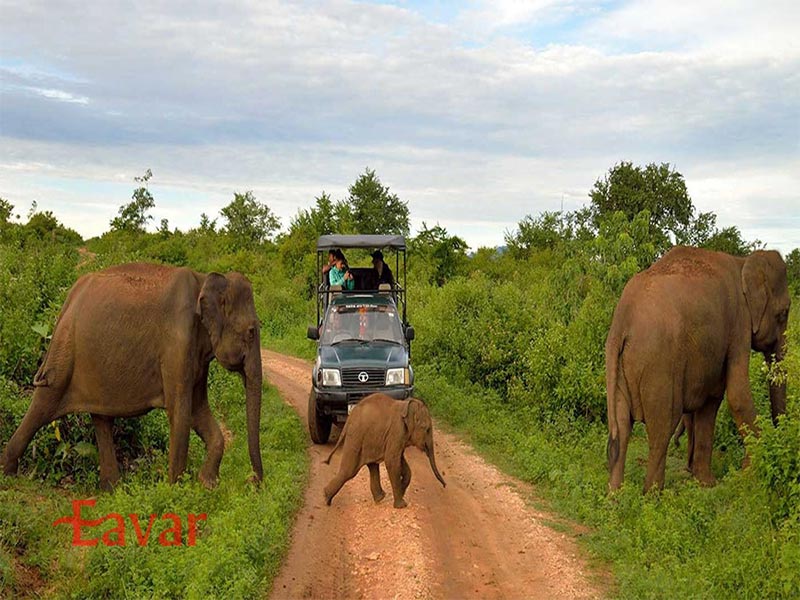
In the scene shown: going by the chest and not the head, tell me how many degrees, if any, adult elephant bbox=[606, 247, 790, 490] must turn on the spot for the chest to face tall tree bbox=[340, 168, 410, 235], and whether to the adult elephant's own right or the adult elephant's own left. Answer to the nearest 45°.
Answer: approximately 90° to the adult elephant's own left

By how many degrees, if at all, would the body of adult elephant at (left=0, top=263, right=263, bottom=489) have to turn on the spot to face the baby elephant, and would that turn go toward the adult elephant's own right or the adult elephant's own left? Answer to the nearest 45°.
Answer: approximately 45° to the adult elephant's own right

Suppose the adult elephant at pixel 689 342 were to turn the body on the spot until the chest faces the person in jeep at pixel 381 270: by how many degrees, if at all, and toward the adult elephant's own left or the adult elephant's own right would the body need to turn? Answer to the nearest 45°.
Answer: approximately 90° to the adult elephant's own left

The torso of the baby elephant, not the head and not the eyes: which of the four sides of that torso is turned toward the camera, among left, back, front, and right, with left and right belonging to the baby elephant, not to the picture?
right

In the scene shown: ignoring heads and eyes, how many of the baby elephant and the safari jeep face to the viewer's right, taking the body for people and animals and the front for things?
1

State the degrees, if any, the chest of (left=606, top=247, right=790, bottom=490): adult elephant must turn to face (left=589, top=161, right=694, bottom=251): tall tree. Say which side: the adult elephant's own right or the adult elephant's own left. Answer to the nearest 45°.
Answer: approximately 45° to the adult elephant's own left

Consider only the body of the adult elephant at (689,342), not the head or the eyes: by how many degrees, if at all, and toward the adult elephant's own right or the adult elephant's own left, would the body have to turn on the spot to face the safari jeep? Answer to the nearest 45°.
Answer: approximately 135° to the adult elephant's own left

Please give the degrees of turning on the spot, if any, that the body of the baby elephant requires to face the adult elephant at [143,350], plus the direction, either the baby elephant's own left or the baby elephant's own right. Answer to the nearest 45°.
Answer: approximately 180°

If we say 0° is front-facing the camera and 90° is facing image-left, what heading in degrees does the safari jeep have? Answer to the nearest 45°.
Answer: approximately 0°

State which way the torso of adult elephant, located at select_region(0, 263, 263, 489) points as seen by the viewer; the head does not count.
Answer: to the viewer's right

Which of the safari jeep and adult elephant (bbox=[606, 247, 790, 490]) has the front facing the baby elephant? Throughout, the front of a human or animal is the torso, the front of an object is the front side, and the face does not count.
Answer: the safari jeep

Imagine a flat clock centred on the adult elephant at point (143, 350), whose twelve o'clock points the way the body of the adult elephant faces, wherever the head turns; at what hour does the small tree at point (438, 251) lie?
The small tree is roughly at 10 o'clock from the adult elephant.

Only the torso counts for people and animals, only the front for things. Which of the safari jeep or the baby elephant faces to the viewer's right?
the baby elephant

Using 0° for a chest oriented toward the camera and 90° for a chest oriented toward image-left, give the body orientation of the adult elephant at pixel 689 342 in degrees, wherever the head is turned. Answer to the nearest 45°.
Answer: approximately 225°

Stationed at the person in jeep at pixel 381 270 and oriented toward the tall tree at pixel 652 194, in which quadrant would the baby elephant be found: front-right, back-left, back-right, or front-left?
back-right

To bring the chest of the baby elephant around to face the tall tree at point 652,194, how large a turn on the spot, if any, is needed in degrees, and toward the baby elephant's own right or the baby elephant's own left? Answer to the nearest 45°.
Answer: approximately 45° to the baby elephant's own left

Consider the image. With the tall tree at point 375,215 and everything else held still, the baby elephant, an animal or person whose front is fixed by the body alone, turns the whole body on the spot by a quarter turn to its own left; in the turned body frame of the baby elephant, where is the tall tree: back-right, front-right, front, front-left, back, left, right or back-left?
front
